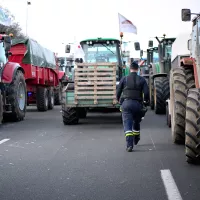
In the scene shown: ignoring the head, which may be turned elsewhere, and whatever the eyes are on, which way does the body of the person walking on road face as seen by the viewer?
away from the camera

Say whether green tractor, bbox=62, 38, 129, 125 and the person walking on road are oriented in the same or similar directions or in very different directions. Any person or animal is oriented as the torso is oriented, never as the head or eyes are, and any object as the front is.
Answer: very different directions

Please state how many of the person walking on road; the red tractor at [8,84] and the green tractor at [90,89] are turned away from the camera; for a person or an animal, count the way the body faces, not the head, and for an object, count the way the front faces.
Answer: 1

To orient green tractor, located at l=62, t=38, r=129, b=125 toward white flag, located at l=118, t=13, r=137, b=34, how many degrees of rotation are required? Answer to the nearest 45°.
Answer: approximately 180°

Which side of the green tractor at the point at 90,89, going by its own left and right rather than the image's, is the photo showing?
front

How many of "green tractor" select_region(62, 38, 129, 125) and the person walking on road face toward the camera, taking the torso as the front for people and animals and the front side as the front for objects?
1

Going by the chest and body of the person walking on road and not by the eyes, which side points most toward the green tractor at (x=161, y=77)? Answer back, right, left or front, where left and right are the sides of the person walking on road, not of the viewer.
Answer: front

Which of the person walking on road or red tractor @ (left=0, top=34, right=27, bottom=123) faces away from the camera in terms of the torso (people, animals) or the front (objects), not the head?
the person walking on road

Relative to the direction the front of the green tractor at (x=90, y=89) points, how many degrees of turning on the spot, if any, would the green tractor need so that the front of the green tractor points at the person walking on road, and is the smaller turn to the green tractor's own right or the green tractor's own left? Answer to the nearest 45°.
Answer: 0° — it already faces them

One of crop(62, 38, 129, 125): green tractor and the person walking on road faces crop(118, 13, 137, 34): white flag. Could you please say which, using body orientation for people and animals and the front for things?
the person walking on road

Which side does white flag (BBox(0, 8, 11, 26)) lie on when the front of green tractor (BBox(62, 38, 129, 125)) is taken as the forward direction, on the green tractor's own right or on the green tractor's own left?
on the green tractor's own right

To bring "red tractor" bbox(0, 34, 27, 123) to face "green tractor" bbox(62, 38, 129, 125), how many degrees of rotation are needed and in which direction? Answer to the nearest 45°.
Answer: approximately 90° to its left

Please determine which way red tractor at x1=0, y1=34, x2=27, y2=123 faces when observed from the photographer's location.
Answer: facing the viewer and to the left of the viewer

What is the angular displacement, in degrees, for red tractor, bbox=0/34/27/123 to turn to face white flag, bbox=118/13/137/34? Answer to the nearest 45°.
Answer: approximately 180°

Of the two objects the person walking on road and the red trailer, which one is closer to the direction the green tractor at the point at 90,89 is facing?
the person walking on road
